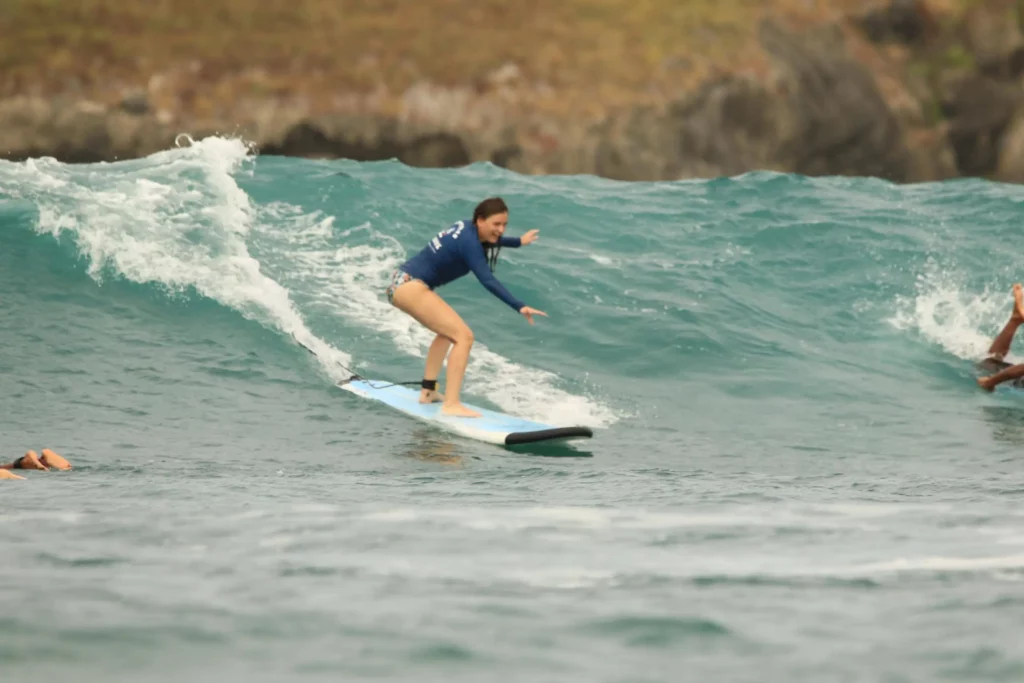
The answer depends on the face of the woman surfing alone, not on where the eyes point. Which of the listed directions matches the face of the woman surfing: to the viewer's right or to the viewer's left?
to the viewer's right

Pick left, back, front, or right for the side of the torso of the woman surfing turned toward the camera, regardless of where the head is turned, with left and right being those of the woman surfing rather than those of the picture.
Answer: right

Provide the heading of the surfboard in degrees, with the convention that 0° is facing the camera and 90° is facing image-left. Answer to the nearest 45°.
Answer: approximately 315°

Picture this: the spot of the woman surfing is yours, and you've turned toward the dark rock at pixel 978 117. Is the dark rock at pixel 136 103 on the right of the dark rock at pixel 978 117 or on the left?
left

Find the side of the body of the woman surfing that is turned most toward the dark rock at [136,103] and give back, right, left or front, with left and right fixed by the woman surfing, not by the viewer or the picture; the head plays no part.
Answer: left

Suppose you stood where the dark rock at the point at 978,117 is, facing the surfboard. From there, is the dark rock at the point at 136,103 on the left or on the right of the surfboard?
right
